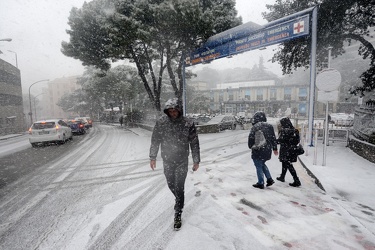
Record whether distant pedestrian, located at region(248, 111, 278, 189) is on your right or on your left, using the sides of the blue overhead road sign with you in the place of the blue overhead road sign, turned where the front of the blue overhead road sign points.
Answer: on your left

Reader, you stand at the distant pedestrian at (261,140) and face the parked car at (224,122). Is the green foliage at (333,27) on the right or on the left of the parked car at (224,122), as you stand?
right

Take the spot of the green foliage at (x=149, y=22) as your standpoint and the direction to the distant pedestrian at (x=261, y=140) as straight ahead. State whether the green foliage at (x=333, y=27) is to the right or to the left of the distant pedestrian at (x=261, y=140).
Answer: left

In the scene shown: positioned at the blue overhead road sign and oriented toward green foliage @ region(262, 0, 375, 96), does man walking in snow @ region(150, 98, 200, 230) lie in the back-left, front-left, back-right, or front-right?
back-right

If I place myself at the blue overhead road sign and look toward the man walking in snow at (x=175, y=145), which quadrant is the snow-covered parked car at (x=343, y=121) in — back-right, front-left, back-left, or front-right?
back-left

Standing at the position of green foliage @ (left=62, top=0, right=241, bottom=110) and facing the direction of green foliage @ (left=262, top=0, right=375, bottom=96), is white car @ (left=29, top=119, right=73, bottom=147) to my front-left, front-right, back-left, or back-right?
front-right
